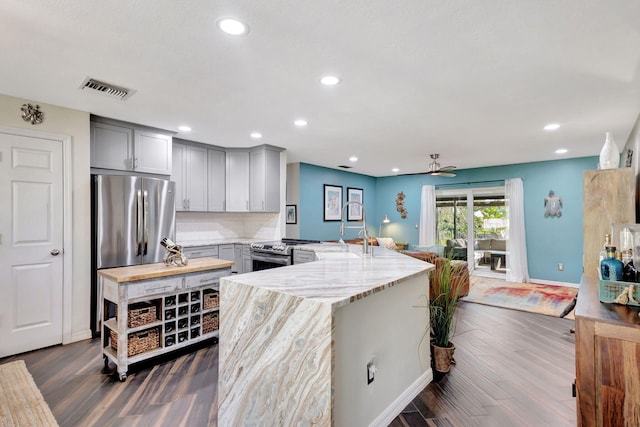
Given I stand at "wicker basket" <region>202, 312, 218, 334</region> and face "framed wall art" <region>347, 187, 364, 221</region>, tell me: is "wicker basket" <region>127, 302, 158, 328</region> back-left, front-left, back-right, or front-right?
back-left

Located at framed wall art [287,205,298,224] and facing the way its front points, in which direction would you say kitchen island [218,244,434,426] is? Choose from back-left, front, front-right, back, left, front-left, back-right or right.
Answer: front

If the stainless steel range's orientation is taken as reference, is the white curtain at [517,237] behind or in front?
behind

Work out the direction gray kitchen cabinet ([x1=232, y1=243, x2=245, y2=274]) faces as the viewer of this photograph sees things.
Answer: facing the viewer and to the left of the viewer

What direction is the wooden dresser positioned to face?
to the viewer's left

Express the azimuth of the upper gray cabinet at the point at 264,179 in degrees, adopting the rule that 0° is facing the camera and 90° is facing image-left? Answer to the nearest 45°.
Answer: approximately 45°

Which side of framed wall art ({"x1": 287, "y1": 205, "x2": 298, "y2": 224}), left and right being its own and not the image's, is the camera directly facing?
front

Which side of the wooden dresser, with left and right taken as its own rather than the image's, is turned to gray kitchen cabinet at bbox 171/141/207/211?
front

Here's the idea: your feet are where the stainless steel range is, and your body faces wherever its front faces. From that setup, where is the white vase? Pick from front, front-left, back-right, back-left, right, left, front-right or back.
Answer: left

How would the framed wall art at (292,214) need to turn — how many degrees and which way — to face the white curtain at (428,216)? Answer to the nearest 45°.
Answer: approximately 90° to its left

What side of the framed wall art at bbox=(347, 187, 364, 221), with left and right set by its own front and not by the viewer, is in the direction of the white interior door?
right

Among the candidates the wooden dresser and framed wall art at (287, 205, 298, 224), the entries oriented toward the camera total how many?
1

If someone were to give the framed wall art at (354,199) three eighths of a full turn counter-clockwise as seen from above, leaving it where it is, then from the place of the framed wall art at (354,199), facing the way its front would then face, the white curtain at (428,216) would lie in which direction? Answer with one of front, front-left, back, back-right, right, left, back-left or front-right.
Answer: right

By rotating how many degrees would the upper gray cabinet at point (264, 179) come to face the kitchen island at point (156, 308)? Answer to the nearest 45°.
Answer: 0° — it already faces it

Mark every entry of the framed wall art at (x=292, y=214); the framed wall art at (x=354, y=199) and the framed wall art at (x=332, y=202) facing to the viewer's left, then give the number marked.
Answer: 0

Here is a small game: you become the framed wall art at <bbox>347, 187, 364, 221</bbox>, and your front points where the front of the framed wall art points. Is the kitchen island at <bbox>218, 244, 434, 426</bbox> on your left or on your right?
on your right

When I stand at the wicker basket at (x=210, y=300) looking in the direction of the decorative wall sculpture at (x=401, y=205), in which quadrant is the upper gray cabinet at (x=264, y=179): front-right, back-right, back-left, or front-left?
front-left
